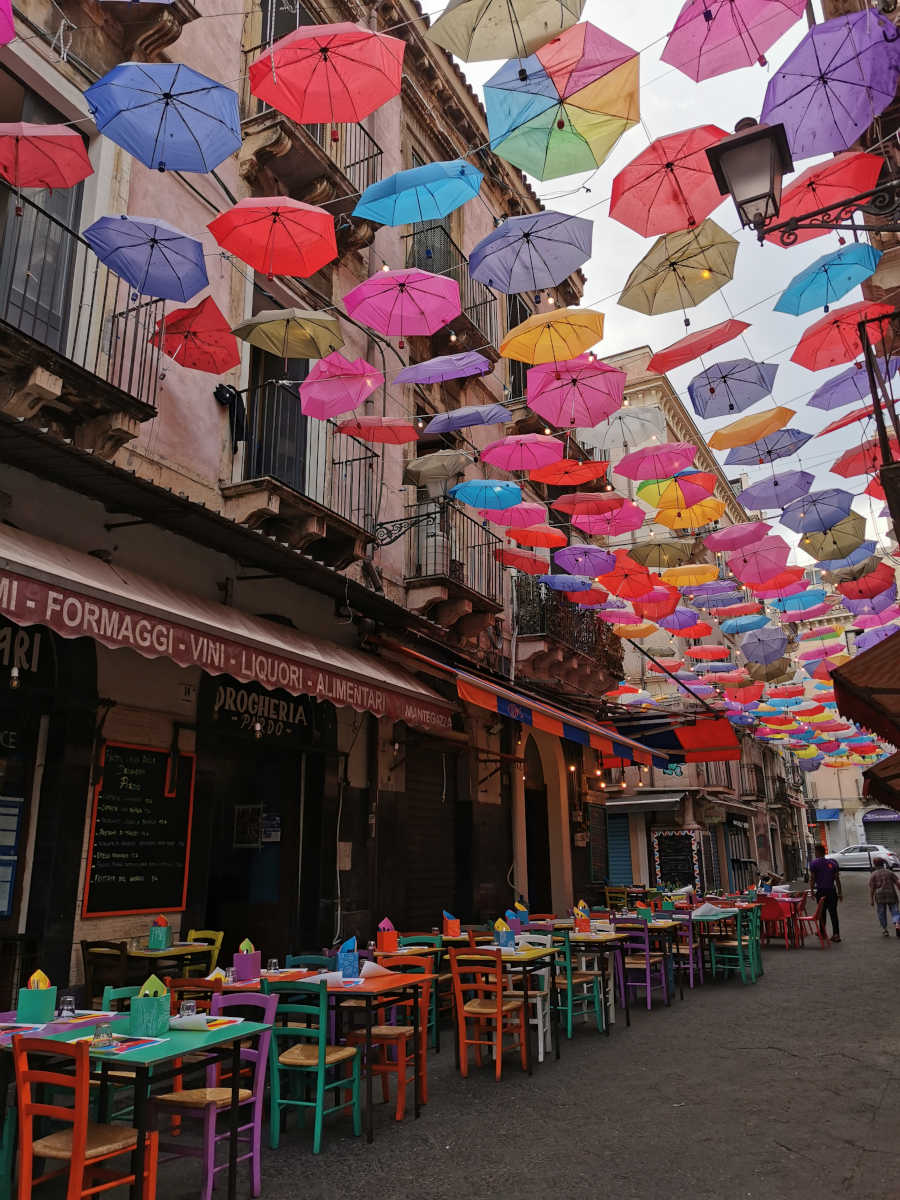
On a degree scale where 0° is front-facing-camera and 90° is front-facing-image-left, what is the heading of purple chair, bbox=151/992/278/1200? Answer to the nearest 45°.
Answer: approximately 45°
